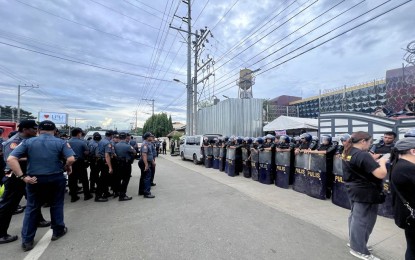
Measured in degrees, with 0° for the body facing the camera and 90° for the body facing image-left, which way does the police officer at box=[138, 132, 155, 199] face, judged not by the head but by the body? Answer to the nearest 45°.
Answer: approximately 270°

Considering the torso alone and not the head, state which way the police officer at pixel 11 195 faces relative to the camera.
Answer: to the viewer's right

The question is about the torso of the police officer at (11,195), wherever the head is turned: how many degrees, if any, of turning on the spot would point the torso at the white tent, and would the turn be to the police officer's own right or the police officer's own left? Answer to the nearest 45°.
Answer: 0° — they already face it

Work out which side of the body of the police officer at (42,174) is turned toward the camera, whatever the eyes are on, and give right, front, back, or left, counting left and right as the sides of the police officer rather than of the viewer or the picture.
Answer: back

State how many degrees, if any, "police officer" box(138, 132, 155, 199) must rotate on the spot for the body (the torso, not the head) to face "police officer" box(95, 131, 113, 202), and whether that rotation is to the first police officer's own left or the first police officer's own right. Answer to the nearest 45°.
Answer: approximately 180°

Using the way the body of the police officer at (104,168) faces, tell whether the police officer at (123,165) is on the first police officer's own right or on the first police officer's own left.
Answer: on the first police officer's own right
